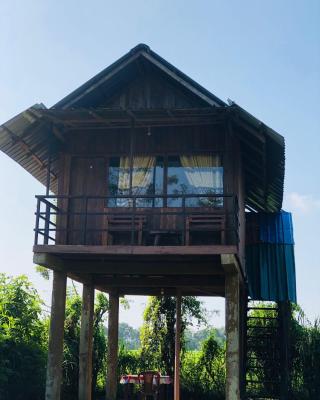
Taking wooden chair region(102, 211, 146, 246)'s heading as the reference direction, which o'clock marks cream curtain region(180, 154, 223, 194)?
The cream curtain is roughly at 9 o'clock from the wooden chair.

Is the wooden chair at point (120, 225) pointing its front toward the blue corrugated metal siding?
no

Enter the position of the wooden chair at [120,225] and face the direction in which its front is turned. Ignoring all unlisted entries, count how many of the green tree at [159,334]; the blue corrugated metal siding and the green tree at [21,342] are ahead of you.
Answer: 0

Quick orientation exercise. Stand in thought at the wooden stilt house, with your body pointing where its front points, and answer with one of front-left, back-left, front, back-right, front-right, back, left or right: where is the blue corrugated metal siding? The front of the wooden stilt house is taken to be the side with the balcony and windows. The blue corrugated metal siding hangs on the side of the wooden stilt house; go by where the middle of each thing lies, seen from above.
back-left

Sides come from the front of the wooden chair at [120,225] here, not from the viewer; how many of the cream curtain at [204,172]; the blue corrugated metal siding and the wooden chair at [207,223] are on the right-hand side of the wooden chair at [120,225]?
0

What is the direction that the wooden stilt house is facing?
toward the camera

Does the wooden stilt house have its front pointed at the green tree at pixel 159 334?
no

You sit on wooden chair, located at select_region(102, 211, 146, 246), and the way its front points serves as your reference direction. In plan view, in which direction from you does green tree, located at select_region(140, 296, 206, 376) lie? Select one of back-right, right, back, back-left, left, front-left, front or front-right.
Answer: back
